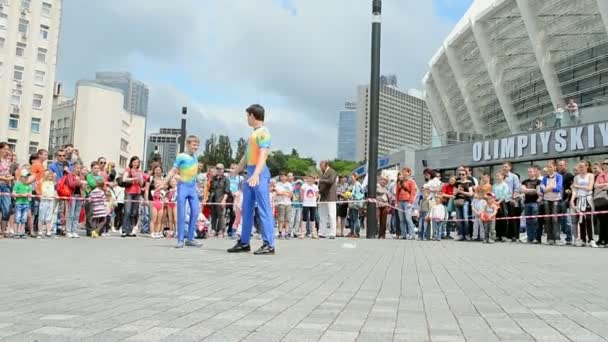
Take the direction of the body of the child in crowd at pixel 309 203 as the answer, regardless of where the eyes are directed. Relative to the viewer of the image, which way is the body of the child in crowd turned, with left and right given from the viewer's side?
facing the viewer

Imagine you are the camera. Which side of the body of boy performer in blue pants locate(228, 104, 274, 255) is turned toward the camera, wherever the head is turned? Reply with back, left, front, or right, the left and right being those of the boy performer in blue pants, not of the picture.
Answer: left

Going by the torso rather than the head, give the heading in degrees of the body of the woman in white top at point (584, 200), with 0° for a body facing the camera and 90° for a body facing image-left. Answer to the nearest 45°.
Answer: approximately 45°

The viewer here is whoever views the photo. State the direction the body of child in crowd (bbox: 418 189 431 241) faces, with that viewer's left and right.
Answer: facing the viewer and to the left of the viewer

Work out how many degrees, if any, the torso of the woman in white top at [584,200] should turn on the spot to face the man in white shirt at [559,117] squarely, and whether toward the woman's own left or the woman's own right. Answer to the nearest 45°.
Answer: approximately 135° to the woman's own right

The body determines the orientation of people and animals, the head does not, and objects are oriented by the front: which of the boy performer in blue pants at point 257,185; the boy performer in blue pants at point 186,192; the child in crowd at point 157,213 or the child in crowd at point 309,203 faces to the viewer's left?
the boy performer in blue pants at point 257,185

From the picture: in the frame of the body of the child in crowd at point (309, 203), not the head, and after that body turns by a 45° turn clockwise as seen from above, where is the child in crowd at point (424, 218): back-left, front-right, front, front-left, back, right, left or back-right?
back-left

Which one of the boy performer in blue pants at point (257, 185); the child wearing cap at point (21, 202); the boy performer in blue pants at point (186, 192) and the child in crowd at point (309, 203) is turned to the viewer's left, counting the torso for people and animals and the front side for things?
the boy performer in blue pants at point (257, 185)

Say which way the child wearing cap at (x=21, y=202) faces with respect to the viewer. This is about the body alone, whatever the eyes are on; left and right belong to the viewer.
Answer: facing the viewer and to the right of the viewer

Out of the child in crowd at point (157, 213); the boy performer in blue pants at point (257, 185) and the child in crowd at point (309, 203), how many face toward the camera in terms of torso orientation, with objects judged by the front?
2

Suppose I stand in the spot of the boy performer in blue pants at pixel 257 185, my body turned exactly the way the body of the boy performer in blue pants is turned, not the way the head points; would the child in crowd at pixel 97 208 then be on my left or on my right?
on my right

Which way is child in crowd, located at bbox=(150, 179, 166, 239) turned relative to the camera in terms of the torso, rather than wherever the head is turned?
toward the camera

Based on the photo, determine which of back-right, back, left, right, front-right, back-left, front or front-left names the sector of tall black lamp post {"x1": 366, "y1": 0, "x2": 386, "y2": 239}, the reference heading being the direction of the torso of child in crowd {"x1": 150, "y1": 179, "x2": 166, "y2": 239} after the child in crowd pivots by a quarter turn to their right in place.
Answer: back

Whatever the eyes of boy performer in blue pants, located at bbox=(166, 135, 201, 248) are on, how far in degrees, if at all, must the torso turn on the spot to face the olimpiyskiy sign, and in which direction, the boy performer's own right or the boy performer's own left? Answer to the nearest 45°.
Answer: approximately 90° to the boy performer's own left

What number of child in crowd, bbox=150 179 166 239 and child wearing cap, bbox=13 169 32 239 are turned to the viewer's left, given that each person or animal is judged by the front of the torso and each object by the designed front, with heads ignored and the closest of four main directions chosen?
0

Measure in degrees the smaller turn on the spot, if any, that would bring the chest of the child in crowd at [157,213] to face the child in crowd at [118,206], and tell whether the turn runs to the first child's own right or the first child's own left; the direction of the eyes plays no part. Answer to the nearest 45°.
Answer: approximately 135° to the first child's own right

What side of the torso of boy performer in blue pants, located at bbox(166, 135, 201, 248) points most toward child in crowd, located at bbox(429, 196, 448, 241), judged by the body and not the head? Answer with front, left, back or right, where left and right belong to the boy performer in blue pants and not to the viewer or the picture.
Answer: left

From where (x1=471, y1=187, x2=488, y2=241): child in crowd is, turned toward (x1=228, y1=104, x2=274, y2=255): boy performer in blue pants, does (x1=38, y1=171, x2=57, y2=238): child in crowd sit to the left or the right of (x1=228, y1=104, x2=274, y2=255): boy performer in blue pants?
right
